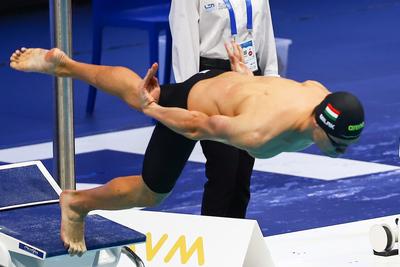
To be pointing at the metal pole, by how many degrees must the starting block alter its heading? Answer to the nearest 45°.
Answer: approximately 135° to its left

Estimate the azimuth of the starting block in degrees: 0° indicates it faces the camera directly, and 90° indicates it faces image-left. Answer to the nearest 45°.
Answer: approximately 315°

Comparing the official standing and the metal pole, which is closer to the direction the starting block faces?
the official standing

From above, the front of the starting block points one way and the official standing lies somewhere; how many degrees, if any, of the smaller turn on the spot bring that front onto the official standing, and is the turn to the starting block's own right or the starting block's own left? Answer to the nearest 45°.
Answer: approximately 90° to the starting block's own left
